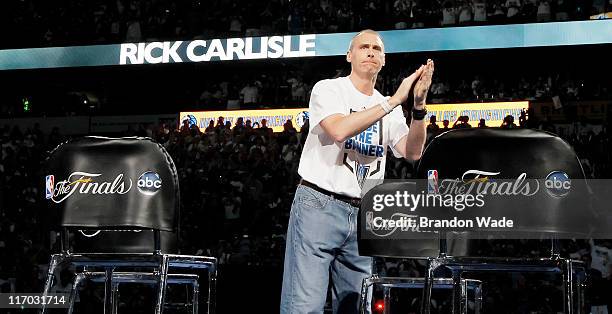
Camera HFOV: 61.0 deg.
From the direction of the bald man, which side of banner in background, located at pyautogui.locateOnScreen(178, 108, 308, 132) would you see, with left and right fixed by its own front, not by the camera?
front

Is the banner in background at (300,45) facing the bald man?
yes

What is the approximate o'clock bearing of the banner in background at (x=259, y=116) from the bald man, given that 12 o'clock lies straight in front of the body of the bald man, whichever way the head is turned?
The banner in background is roughly at 7 o'clock from the bald man.

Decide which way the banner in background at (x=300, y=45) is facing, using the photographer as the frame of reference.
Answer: facing the viewer

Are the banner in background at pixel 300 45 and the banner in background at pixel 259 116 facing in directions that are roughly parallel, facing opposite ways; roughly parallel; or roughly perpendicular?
roughly parallel

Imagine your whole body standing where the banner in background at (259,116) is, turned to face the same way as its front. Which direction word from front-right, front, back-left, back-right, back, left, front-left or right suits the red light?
front

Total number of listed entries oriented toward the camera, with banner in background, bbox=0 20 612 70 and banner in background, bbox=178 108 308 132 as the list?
2

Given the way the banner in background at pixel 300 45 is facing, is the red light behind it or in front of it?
in front

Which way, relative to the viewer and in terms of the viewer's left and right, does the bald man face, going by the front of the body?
facing the viewer and to the right of the viewer
